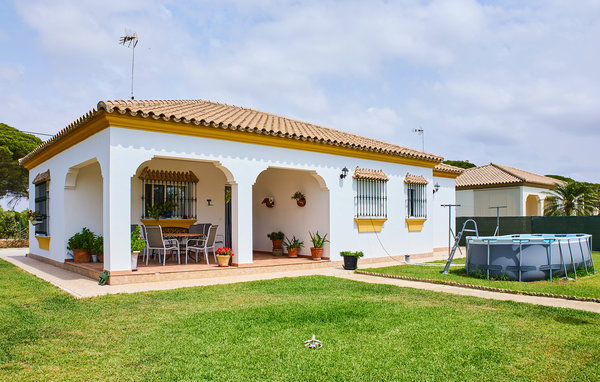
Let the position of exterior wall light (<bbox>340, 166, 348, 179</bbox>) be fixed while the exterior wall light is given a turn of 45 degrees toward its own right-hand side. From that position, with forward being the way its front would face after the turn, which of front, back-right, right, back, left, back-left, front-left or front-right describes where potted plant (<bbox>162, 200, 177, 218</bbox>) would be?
right

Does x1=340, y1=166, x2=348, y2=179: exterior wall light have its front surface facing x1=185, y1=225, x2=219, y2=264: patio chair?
no

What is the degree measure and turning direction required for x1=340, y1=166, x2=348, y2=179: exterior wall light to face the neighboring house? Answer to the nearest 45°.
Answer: approximately 90° to its left

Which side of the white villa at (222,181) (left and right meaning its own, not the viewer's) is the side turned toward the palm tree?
left

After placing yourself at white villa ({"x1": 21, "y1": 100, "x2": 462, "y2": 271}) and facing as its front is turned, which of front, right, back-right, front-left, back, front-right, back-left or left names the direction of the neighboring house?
left

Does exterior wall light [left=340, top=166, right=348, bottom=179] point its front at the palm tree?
no

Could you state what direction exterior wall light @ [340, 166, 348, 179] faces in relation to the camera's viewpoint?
facing the viewer and to the right of the viewer

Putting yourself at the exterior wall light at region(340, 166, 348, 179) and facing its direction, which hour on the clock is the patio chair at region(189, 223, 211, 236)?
The patio chair is roughly at 4 o'clock from the exterior wall light.
